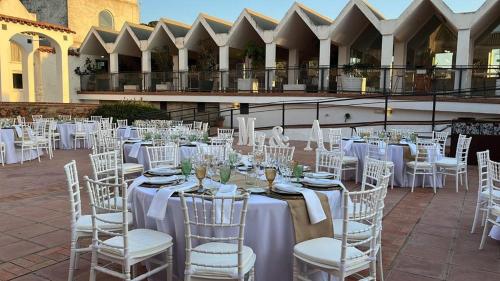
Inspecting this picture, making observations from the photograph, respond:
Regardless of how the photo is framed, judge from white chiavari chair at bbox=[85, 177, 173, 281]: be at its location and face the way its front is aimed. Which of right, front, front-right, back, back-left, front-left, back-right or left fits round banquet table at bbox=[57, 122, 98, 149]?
front-left

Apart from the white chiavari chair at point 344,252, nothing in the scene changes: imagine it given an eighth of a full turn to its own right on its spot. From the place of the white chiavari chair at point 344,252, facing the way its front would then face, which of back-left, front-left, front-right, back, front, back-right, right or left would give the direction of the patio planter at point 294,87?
front

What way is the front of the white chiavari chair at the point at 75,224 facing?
to the viewer's right

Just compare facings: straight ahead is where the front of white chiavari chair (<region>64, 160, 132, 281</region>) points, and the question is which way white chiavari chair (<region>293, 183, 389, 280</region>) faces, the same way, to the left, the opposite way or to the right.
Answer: to the left

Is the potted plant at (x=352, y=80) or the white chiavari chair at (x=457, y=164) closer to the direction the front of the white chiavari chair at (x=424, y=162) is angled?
the potted plant

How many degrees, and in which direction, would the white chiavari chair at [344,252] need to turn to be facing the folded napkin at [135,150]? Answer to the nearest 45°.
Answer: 0° — it already faces it

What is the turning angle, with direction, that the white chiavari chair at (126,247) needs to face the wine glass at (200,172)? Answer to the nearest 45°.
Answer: approximately 45° to its right

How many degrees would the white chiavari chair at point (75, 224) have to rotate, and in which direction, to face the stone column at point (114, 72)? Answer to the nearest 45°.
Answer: approximately 90° to its left

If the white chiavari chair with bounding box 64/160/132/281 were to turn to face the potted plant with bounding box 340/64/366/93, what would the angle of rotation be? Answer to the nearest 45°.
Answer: approximately 45° to its left

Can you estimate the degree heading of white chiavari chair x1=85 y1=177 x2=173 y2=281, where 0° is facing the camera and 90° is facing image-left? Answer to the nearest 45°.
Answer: approximately 225°

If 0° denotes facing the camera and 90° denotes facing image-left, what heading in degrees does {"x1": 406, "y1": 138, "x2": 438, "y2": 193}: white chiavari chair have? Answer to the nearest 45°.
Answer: approximately 135°
